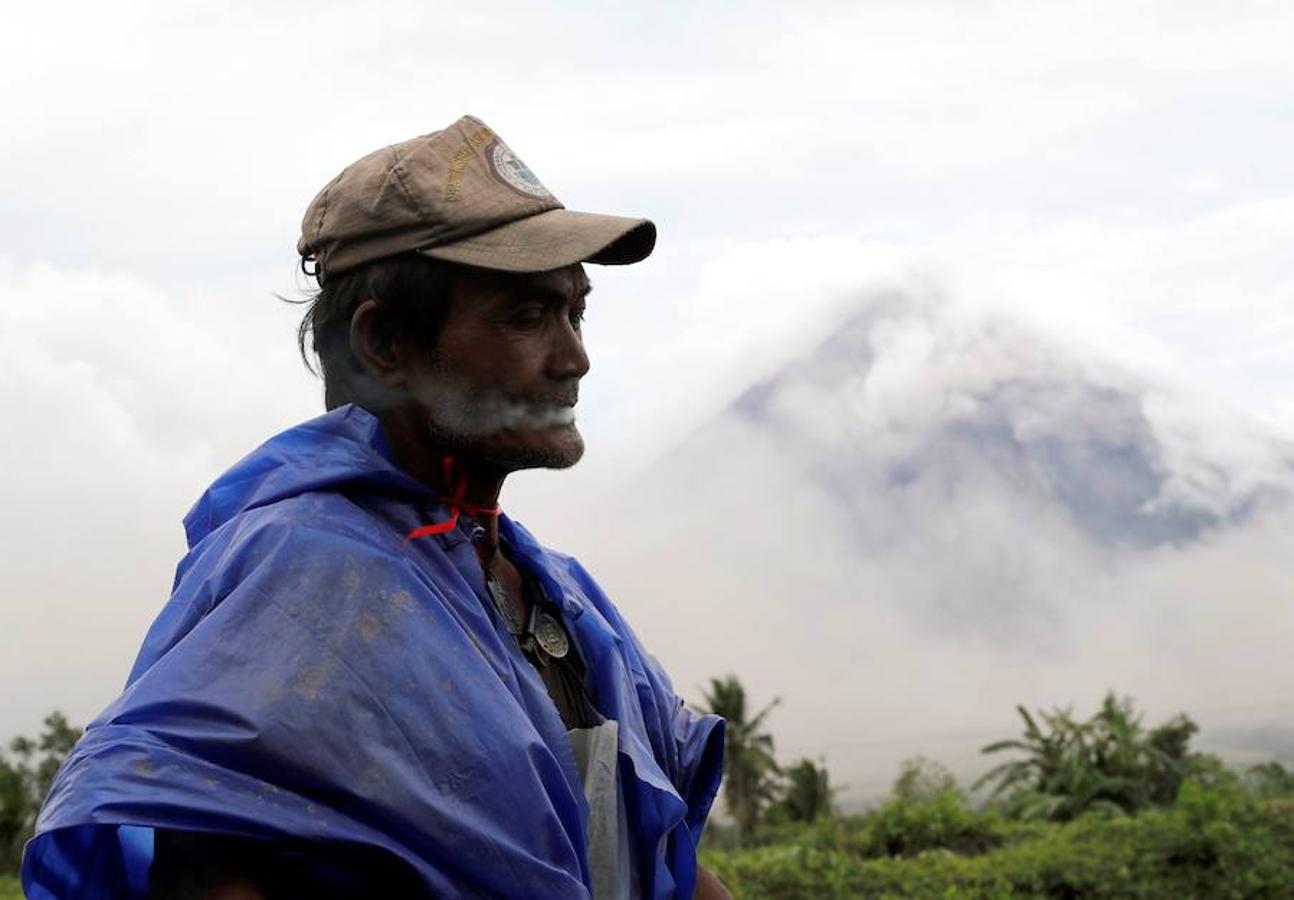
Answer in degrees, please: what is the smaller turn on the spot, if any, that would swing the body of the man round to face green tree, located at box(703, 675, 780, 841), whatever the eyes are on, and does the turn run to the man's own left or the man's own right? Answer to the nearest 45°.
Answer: approximately 135° to the man's own left

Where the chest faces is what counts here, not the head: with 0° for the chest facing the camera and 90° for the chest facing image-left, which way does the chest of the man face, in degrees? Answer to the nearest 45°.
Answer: approximately 315°

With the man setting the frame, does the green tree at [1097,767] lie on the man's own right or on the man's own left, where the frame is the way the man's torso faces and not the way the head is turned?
on the man's own left

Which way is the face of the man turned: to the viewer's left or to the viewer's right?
to the viewer's right

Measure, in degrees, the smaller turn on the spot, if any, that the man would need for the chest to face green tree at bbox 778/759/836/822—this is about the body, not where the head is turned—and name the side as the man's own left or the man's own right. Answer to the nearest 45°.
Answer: approximately 135° to the man's own left
